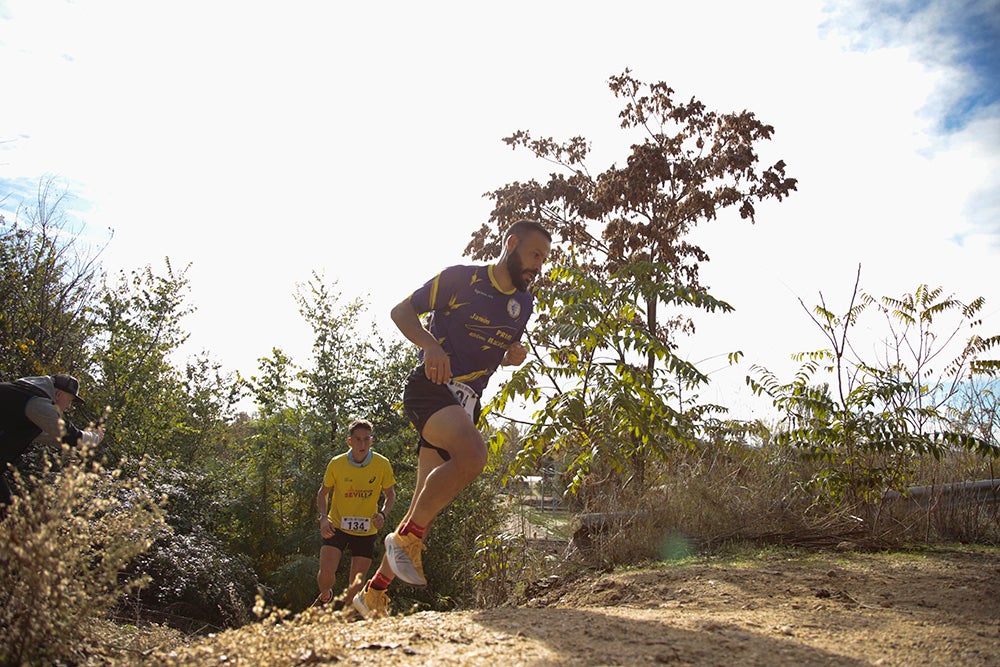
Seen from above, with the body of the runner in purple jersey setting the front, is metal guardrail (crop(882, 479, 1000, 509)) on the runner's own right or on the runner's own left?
on the runner's own left

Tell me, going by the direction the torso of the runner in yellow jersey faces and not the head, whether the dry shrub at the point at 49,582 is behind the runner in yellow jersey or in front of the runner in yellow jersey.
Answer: in front

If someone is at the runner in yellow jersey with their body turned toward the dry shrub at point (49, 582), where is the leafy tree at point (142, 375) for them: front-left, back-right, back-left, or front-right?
back-right

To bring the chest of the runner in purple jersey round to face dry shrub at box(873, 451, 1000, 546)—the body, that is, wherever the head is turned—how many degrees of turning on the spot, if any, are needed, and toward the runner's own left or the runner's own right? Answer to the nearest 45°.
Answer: approximately 90° to the runner's own left

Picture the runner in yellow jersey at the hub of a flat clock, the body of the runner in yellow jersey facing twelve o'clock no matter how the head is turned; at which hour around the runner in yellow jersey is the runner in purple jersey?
The runner in purple jersey is roughly at 12 o'clock from the runner in yellow jersey.

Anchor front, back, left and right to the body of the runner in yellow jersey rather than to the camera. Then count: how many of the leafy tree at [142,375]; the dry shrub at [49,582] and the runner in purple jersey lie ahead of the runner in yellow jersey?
2

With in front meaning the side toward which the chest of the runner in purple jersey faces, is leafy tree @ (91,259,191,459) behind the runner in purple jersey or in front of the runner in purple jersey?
behind

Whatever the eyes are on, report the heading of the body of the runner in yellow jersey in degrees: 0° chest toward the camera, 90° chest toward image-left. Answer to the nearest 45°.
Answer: approximately 0°

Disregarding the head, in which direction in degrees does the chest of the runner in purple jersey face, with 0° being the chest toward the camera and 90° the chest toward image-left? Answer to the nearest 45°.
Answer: approximately 315°
